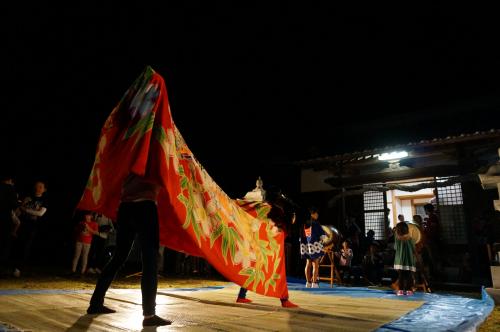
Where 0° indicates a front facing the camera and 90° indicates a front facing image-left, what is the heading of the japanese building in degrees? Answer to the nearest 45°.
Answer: approximately 45°

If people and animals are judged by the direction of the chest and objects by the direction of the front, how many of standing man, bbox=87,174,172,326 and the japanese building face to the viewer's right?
1

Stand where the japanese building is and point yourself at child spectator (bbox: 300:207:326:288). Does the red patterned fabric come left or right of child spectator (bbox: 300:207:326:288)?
left

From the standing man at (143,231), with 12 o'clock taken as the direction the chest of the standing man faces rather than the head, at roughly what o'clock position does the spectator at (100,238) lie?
The spectator is roughly at 9 o'clock from the standing man.

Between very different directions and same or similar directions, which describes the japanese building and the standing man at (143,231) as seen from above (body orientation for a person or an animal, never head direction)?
very different directions

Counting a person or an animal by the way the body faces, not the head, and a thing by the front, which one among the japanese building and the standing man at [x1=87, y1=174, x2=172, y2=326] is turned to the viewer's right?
the standing man

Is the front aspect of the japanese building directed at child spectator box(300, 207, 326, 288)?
yes
